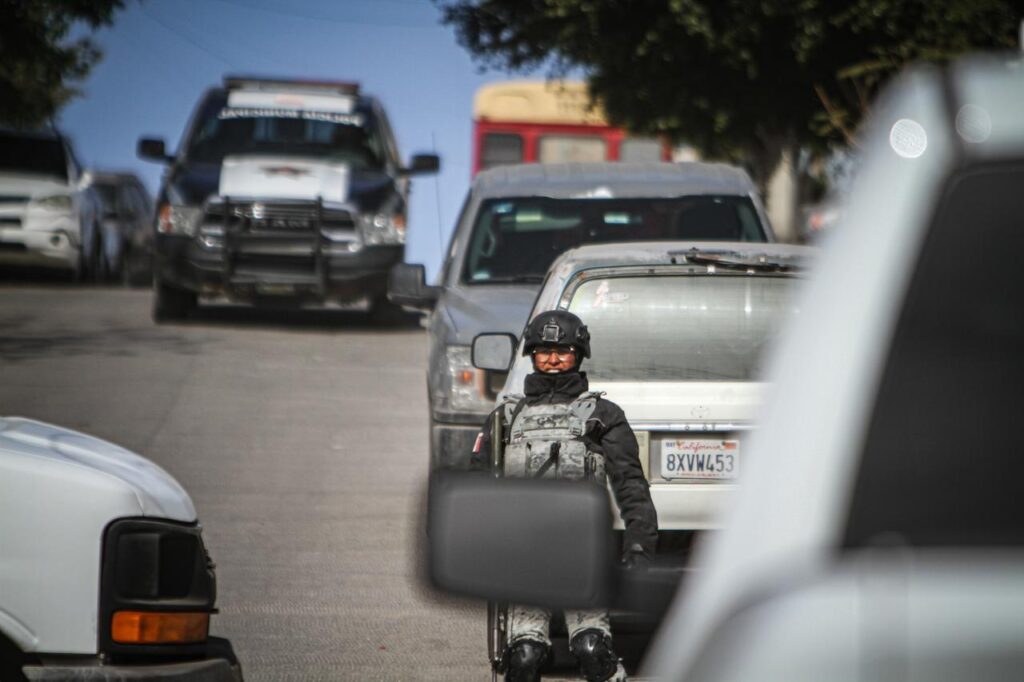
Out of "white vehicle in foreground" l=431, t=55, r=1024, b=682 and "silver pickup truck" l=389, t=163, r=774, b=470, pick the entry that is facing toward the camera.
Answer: the silver pickup truck

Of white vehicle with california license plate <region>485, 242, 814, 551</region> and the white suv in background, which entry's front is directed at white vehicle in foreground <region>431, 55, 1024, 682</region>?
the white suv in background

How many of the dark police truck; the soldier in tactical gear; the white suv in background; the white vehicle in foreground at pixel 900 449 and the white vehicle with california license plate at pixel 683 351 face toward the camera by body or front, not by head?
3

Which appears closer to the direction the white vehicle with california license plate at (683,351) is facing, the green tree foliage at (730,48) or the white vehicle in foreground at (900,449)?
the green tree foliage

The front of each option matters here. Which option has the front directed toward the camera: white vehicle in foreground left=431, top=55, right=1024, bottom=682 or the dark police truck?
the dark police truck

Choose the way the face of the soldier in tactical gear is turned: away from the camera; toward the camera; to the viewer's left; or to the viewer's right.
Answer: toward the camera

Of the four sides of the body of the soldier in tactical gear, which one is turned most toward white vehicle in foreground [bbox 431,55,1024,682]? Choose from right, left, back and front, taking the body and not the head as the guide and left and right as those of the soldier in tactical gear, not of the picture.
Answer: front

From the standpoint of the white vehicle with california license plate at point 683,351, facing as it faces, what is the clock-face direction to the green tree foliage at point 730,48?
The green tree foliage is roughly at 12 o'clock from the white vehicle with california license plate.

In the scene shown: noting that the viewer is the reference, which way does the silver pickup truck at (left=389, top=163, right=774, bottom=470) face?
facing the viewer

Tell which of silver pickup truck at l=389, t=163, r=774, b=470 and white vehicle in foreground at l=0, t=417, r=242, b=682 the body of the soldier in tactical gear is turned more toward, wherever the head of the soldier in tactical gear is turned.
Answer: the white vehicle in foreground

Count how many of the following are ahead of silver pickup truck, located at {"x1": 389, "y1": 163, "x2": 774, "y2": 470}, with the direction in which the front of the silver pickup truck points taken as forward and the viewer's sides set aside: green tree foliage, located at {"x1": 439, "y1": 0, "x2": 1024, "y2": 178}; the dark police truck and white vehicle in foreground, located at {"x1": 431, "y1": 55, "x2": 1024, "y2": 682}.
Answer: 1

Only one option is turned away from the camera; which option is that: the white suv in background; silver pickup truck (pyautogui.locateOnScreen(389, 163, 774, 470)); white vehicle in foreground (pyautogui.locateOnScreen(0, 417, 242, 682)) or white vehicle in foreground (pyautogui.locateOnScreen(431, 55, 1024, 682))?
white vehicle in foreground (pyautogui.locateOnScreen(431, 55, 1024, 682))

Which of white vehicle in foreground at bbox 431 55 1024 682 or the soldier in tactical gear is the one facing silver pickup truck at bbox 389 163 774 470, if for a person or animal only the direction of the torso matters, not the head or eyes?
the white vehicle in foreground

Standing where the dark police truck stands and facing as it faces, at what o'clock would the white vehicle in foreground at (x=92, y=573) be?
The white vehicle in foreground is roughly at 12 o'clock from the dark police truck.

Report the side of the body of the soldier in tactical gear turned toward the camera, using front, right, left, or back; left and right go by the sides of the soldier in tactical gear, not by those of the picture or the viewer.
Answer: front

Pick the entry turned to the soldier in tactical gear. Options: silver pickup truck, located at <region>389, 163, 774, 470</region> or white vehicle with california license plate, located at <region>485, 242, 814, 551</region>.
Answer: the silver pickup truck

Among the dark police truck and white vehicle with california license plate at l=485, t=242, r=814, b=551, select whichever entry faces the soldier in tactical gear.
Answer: the dark police truck
